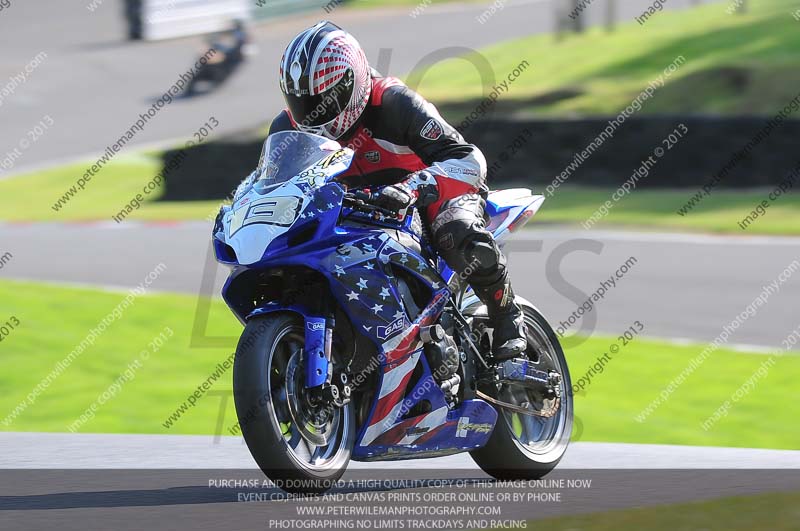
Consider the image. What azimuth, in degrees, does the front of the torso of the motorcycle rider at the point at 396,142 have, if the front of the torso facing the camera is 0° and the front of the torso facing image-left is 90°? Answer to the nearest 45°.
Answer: approximately 45°

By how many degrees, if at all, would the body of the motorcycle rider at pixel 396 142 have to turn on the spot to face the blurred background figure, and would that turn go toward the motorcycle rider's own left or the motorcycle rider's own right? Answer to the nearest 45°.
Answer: approximately 135° to the motorcycle rider's own right

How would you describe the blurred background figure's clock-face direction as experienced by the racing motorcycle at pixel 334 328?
The blurred background figure is roughly at 4 o'clock from the racing motorcycle.

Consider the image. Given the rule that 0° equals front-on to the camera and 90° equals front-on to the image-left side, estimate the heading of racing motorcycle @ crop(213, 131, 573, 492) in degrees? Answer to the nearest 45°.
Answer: approximately 45°
